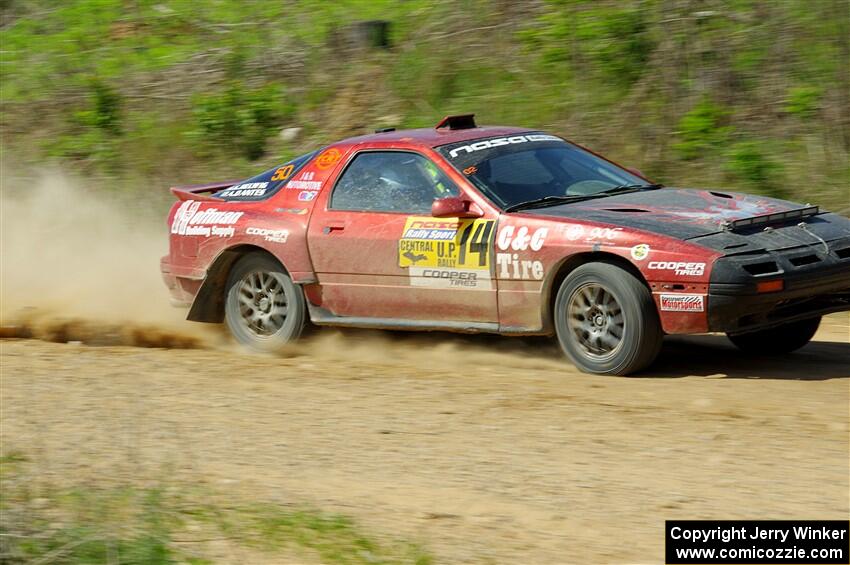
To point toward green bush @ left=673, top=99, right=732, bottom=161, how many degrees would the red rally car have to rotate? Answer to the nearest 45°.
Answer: approximately 90° to its left

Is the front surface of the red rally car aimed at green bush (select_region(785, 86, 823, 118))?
no

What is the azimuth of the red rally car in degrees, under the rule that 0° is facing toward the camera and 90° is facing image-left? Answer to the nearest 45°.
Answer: approximately 315°

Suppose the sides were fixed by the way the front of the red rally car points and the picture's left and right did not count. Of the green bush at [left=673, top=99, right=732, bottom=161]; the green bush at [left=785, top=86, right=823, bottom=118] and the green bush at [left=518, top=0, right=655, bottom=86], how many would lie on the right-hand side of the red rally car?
0

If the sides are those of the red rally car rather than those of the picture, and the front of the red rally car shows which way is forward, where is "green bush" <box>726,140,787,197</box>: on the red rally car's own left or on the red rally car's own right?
on the red rally car's own left

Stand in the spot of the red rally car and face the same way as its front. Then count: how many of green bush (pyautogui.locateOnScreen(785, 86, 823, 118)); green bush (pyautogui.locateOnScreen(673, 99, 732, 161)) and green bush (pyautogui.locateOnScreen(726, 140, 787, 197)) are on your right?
0

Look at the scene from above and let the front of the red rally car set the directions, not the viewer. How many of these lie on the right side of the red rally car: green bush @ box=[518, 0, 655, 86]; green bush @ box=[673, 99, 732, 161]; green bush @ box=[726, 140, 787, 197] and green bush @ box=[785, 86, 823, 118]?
0

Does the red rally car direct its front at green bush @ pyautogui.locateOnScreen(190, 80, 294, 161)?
no

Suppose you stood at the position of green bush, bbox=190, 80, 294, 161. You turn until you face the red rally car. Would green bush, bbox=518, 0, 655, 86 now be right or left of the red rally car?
left

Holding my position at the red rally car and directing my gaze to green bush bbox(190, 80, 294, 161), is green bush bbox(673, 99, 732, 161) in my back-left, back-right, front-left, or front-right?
front-right

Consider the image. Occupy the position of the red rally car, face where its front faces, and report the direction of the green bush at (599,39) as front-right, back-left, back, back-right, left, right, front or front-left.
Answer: back-left

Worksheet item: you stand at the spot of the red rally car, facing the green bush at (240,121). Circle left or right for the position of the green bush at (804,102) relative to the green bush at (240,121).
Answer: right
